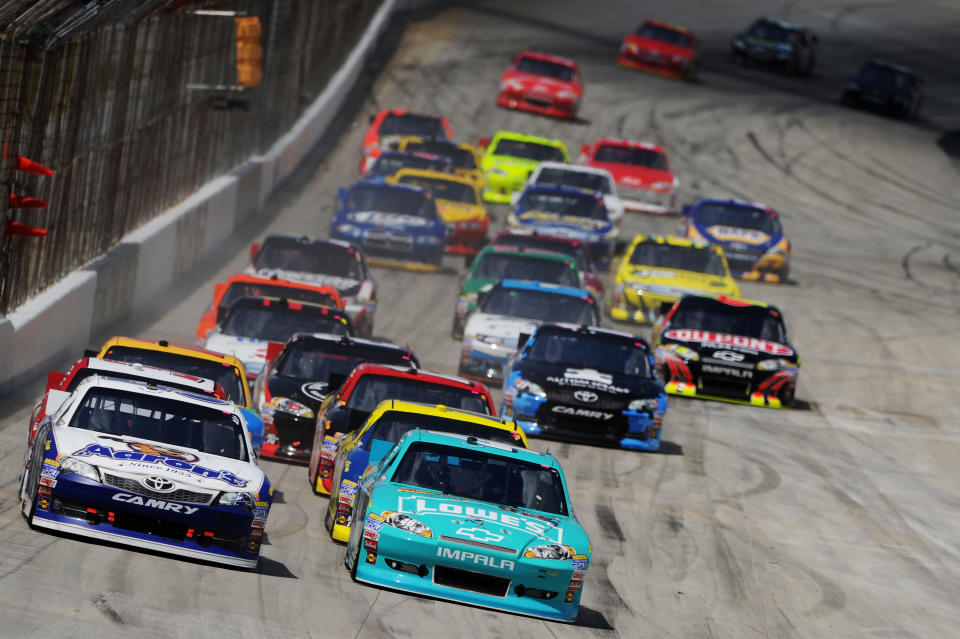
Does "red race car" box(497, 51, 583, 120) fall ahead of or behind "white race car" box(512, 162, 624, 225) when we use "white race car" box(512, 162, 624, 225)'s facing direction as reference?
behind

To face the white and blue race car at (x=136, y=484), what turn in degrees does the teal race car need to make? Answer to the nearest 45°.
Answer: approximately 90° to its right

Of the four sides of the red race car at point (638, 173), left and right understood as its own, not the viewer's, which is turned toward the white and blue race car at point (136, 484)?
front

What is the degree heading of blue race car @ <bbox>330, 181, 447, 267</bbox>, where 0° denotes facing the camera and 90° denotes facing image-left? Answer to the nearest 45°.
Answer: approximately 0°

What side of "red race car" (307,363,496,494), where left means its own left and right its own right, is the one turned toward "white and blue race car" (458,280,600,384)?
back

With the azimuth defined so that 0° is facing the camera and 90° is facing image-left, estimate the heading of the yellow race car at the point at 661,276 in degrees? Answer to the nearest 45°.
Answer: approximately 0°

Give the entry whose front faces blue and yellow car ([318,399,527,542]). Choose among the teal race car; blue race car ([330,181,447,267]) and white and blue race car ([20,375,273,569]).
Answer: the blue race car

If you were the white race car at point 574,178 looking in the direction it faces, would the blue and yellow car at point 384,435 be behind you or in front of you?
in front

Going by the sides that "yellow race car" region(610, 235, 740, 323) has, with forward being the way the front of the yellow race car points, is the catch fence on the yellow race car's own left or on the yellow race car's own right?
on the yellow race car's own right

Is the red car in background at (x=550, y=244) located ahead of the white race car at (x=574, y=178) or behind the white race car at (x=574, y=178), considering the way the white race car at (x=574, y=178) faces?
ahead

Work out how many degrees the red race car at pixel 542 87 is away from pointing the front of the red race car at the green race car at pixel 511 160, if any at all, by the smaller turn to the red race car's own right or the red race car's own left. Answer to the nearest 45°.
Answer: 0° — it already faces it
